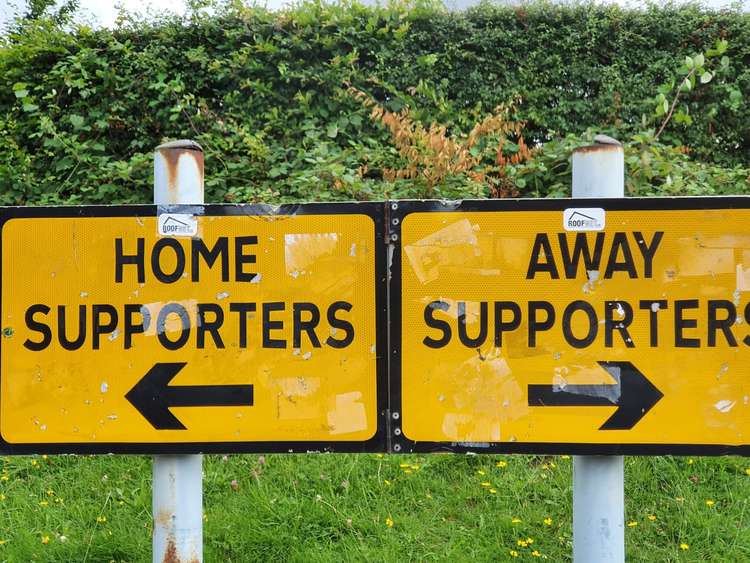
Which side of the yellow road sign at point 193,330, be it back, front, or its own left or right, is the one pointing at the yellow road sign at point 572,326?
left

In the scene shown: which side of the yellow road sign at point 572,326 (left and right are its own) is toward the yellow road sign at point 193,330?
right

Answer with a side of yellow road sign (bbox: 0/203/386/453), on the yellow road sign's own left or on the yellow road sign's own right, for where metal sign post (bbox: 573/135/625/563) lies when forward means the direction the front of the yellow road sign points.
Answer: on the yellow road sign's own left

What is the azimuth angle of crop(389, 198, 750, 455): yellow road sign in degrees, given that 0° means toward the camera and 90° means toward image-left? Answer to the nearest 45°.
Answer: approximately 0°

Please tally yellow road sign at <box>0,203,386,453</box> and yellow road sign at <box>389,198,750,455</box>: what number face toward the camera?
2
